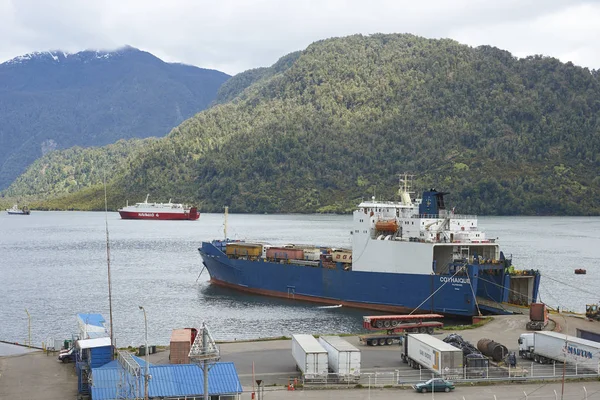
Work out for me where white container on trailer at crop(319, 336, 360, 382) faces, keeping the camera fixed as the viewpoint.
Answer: facing away from the viewer and to the left of the viewer

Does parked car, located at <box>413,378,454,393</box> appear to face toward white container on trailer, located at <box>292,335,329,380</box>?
yes

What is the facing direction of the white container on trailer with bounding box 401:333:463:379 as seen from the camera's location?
facing away from the viewer and to the left of the viewer

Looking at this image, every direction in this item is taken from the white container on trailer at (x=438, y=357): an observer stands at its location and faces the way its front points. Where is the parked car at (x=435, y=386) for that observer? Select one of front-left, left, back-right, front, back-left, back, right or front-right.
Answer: back-left

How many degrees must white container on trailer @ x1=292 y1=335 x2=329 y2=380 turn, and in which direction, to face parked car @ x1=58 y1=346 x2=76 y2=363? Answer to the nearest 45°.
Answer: approximately 45° to its left

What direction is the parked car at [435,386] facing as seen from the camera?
to the viewer's left
